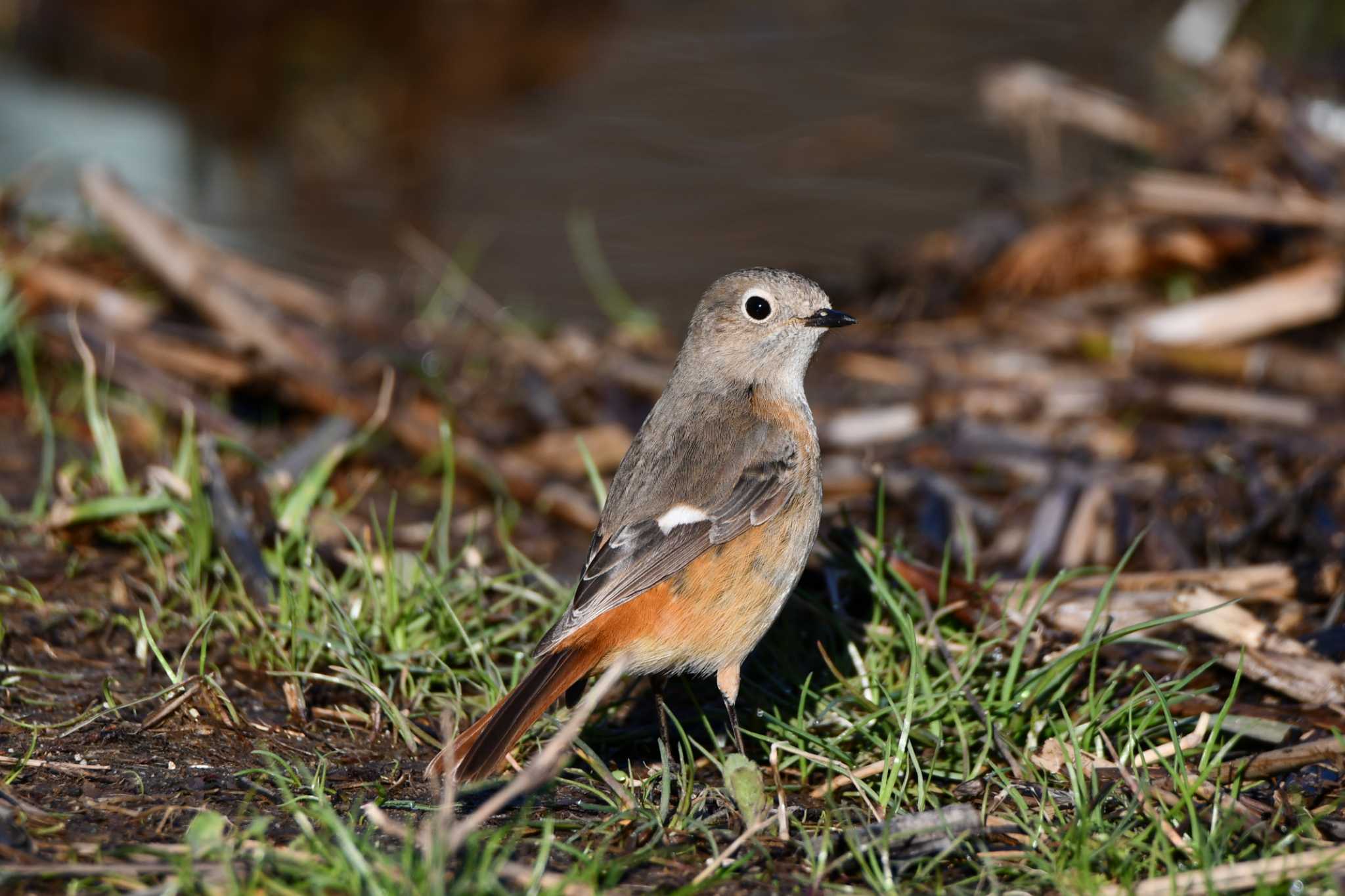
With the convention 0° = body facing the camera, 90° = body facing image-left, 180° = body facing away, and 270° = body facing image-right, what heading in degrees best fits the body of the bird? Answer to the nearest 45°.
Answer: approximately 270°
